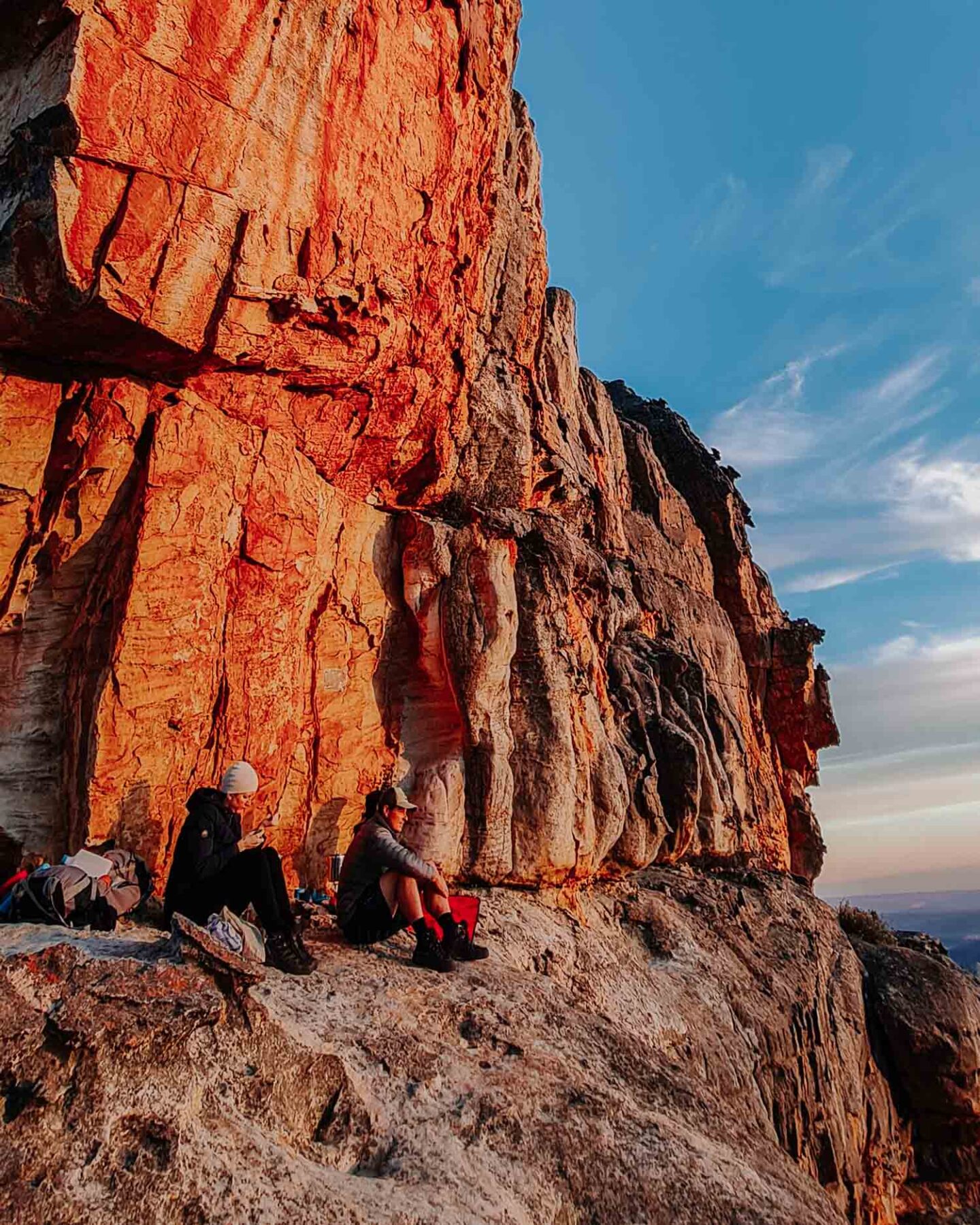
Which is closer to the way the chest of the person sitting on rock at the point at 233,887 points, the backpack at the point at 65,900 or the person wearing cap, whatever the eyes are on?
the person wearing cap

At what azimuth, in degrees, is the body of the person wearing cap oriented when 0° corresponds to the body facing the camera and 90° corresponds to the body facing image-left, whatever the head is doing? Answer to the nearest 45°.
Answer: approximately 270°

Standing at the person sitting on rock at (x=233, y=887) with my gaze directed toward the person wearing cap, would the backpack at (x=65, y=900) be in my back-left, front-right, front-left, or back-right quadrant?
back-left

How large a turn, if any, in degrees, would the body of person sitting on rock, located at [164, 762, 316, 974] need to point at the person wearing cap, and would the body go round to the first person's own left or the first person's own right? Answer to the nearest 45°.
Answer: approximately 45° to the first person's own left

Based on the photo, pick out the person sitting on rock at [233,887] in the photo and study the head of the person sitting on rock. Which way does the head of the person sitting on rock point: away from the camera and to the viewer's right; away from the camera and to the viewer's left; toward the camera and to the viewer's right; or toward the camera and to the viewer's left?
toward the camera and to the viewer's right

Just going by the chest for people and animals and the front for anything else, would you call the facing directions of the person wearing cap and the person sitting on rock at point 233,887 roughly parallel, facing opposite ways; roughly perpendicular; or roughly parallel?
roughly parallel

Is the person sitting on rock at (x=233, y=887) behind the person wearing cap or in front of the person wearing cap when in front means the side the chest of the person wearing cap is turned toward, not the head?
behind

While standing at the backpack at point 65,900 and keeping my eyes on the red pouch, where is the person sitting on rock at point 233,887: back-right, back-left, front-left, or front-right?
front-right

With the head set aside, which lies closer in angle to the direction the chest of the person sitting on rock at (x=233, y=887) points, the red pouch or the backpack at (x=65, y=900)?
the red pouch

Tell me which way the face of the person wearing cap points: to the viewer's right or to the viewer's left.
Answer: to the viewer's right

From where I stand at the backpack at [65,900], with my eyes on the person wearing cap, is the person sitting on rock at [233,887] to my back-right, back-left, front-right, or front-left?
front-right

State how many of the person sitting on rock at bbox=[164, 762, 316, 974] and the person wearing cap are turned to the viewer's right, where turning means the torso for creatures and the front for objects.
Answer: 2

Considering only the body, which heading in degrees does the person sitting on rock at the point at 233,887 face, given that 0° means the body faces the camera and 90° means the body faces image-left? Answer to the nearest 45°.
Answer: approximately 270°
